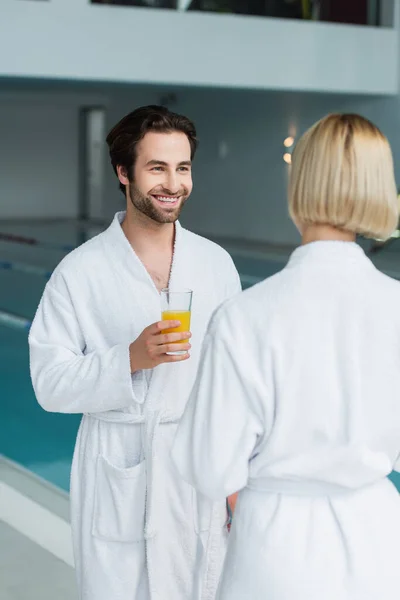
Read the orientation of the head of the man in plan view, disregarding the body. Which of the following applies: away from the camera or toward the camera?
toward the camera

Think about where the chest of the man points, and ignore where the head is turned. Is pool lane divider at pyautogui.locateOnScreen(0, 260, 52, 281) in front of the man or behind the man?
behind

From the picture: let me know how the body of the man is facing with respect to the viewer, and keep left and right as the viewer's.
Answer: facing the viewer and to the right of the viewer

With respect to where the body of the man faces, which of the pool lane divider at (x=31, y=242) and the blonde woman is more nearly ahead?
the blonde woman

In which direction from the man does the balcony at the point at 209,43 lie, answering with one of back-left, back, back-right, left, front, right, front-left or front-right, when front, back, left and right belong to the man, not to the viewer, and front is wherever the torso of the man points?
back-left

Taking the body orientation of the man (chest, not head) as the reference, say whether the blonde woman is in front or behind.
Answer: in front

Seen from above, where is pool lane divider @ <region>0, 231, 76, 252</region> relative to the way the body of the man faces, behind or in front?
behind
